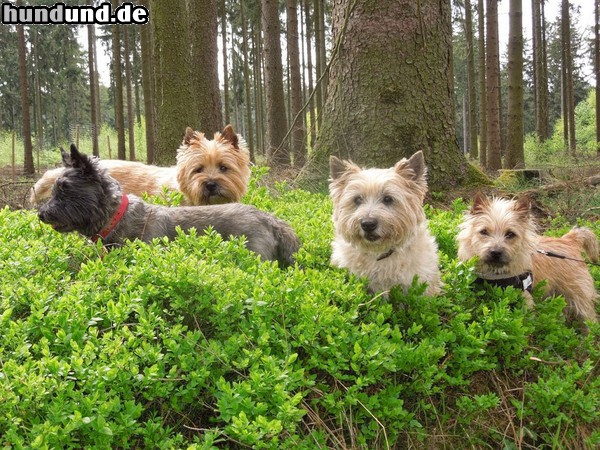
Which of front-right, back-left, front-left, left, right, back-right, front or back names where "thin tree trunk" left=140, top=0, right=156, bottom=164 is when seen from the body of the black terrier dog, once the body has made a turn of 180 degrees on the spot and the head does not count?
left

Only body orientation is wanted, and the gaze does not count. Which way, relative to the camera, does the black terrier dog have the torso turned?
to the viewer's left

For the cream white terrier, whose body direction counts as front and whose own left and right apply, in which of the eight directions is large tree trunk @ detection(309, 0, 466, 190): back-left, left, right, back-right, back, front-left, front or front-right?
back

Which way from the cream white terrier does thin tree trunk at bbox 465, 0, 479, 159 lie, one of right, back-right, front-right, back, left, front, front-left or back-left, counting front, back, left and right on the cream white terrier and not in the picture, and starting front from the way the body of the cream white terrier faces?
back

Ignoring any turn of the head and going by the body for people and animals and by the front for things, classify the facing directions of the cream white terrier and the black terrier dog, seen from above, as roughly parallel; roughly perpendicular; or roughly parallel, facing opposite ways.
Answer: roughly perpendicular

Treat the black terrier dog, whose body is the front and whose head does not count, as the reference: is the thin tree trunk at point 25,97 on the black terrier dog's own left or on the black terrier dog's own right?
on the black terrier dog's own right

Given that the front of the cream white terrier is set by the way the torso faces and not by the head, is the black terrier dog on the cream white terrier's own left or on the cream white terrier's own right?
on the cream white terrier's own right
